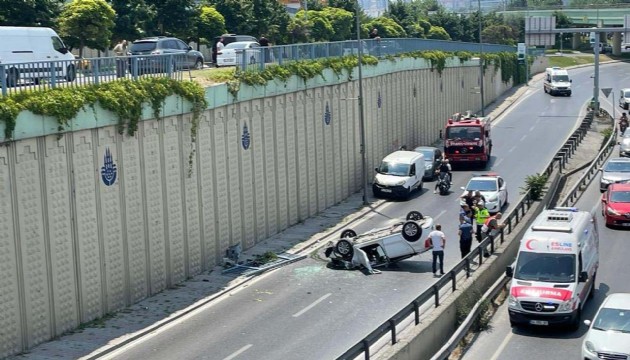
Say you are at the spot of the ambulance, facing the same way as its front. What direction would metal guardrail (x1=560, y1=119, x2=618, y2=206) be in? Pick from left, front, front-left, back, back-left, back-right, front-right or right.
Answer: back

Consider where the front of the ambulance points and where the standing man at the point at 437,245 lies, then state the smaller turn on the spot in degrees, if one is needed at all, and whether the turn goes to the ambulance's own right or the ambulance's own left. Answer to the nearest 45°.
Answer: approximately 135° to the ambulance's own right

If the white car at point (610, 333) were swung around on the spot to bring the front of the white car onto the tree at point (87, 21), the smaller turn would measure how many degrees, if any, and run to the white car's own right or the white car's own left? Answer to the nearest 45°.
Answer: approximately 90° to the white car's own right

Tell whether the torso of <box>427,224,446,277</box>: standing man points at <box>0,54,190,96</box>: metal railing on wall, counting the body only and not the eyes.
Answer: no

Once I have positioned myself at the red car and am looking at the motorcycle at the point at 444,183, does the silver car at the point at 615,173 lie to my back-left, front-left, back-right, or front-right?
front-right

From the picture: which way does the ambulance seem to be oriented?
toward the camera

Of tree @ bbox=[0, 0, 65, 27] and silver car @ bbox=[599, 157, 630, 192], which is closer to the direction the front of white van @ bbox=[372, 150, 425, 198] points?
the tree

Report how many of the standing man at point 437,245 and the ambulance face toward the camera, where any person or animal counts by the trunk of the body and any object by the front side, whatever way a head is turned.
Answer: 1

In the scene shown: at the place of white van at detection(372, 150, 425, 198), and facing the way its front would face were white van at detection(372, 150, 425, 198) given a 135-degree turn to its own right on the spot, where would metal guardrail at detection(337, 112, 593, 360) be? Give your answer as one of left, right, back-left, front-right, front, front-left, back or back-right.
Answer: back

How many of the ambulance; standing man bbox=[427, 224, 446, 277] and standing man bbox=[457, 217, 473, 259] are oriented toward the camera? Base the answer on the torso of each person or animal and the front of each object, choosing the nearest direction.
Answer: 1

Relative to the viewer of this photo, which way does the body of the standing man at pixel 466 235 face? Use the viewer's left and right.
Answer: facing away from the viewer

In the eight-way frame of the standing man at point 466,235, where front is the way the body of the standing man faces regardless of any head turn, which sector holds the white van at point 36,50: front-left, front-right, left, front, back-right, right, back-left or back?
left

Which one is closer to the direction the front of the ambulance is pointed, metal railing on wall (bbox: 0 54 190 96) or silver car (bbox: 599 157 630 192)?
the metal railing on wall

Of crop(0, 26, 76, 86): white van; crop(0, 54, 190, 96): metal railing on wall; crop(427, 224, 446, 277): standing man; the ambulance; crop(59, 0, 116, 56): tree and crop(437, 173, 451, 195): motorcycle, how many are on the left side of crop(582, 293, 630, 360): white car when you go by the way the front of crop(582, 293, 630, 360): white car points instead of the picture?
0

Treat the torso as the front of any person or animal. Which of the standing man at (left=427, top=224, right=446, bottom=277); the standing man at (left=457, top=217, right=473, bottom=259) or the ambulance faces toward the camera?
the ambulance
